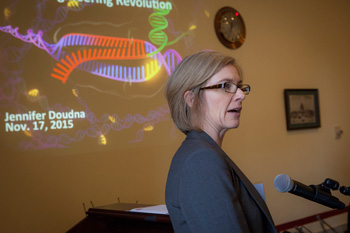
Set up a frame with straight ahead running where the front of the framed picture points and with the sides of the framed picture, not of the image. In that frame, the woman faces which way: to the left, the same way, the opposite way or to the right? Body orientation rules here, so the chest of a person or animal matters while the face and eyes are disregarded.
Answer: to the left

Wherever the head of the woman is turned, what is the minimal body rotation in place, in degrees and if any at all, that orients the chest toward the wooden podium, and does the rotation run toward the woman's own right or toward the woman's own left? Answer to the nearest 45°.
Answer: approximately 135° to the woman's own left

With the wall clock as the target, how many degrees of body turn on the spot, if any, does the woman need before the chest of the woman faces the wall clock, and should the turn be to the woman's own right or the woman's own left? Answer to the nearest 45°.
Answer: approximately 90° to the woman's own left

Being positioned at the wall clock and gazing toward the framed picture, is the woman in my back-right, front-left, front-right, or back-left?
back-right

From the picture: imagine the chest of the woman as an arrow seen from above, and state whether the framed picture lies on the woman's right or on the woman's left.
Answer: on the woman's left

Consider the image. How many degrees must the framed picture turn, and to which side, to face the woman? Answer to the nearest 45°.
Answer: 0° — it already faces them

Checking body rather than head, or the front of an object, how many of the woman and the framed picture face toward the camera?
1

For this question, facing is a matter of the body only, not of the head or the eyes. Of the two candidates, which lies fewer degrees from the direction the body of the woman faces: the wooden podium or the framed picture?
the framed picture

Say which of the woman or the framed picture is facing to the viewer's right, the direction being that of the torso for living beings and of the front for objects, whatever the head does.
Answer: the woman

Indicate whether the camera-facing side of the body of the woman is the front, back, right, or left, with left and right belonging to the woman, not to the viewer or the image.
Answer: right

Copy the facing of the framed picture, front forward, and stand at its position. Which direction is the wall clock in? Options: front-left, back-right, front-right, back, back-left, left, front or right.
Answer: front-right

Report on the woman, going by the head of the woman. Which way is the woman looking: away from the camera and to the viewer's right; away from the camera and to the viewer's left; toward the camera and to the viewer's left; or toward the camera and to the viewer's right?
toward the camera and to the viewer's right

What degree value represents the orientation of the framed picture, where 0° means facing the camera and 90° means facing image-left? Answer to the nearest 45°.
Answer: approximately 0°
